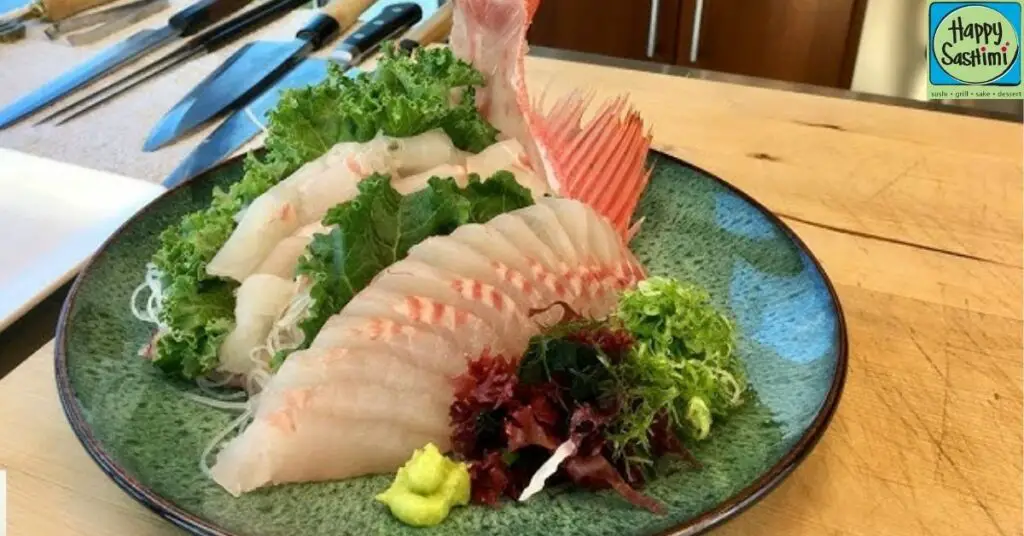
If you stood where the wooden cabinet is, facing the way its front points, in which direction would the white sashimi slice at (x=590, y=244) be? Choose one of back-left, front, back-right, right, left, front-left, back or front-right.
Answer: front

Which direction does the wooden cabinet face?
toward the camera

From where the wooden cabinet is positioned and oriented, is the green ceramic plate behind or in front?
in front

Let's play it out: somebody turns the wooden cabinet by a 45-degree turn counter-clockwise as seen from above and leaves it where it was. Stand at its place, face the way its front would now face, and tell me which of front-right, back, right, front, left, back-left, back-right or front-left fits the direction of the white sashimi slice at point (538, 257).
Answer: front-right

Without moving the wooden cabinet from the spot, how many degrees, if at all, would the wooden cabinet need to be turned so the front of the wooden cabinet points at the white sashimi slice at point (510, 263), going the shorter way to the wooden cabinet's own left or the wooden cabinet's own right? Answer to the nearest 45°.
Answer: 0° — it already faces it

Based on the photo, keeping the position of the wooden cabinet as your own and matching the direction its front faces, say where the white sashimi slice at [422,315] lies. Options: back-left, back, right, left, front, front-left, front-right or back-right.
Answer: front

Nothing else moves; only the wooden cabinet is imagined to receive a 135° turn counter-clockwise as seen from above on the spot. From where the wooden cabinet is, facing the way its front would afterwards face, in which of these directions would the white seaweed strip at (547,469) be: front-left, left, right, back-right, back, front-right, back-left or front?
back-right

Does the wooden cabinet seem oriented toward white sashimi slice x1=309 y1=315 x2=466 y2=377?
yes

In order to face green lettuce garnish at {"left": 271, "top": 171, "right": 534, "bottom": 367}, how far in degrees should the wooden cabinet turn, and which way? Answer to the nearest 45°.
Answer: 0° — it already faces it

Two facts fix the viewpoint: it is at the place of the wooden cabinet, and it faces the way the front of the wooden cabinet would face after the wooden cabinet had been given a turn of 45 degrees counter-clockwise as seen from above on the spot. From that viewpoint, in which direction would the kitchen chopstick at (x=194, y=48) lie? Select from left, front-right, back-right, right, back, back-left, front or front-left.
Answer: right

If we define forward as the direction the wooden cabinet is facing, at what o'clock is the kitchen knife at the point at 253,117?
The kitchen knife is roughly at 1 o'clock from the wooden cabinet.

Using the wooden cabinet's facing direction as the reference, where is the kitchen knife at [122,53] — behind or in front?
in front

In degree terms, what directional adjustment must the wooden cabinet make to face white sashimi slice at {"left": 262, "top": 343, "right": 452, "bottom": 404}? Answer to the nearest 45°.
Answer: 0° — it already faces it

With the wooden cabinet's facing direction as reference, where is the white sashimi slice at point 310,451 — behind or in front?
in front
